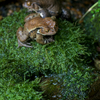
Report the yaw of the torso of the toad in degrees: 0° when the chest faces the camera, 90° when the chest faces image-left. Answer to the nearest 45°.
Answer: approximately 90°
